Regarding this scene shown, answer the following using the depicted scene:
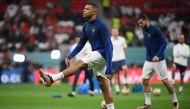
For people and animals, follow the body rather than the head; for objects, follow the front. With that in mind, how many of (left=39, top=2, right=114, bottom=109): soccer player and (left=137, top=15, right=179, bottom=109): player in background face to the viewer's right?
0

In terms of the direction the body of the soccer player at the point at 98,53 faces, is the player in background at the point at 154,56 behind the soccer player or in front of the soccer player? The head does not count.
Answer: behind

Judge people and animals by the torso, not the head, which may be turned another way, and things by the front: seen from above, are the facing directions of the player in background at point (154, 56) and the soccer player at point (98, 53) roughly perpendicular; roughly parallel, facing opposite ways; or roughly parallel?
roughly parallel

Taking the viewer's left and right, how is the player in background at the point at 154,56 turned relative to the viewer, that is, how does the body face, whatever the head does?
facing the viewer and to the left of the viewer

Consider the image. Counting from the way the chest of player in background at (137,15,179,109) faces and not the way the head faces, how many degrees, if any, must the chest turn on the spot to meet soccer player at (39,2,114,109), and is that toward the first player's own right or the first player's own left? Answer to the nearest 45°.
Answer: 0° — they already face them
